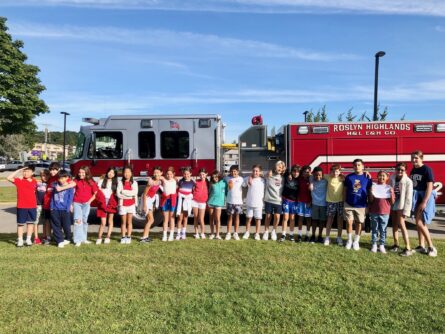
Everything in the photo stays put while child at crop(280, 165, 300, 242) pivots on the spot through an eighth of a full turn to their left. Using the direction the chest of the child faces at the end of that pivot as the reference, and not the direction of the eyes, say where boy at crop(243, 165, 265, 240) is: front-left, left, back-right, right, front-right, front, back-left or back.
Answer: back-right

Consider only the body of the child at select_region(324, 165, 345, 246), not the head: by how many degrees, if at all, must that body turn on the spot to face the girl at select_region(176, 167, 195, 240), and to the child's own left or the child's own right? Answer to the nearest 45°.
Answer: approximately 90° to the child's own right

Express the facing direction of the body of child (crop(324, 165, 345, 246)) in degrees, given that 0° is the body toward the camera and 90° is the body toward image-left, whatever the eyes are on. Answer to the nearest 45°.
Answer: approximately 0°

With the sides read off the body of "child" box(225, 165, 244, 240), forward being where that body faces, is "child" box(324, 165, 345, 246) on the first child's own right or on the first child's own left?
on the first child's own left

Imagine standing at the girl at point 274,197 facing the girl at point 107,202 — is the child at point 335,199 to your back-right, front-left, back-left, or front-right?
back-left

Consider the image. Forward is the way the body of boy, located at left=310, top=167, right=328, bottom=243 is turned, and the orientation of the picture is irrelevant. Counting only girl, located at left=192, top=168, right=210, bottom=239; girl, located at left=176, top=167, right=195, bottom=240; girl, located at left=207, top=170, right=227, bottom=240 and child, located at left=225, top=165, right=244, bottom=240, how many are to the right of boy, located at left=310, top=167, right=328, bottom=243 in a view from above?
4

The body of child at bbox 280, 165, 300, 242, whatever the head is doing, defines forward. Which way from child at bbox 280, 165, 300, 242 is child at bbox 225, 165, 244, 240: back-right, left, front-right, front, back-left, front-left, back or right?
right
